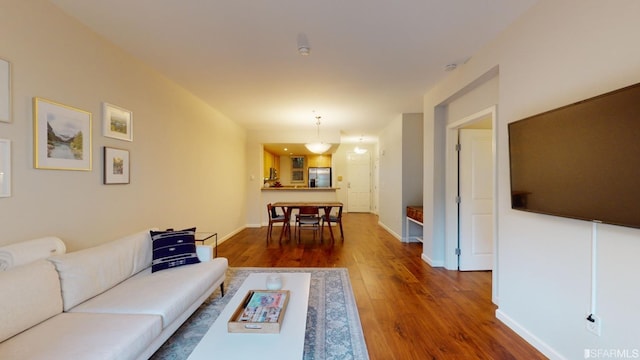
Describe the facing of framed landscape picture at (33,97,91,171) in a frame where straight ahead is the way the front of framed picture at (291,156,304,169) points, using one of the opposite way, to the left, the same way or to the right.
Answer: to the left

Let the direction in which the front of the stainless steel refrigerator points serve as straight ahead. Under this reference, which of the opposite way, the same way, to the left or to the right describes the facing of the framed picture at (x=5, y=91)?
to the left

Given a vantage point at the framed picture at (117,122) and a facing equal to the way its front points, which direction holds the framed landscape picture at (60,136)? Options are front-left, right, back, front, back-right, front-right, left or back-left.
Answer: right

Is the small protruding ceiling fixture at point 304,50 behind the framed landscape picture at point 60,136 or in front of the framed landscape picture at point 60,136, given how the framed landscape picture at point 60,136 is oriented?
in front

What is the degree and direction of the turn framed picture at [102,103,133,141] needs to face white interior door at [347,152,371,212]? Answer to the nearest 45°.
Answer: approximately 90° to its left

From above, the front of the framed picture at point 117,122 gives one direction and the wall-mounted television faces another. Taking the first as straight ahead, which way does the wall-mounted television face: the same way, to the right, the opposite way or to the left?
the opposite way

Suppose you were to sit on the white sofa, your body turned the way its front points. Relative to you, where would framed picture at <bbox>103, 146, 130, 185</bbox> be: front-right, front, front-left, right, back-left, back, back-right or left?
back-left

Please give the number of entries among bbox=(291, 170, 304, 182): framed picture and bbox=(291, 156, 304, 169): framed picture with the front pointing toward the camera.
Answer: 2

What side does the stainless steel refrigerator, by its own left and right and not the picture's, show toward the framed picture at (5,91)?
front

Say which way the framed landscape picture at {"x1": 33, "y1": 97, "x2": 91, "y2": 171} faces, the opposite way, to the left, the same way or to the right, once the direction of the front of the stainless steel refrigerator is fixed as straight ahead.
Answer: to the left

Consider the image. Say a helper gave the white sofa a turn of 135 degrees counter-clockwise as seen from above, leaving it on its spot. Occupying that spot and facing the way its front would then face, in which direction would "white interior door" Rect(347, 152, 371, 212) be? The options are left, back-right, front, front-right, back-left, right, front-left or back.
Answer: front-right

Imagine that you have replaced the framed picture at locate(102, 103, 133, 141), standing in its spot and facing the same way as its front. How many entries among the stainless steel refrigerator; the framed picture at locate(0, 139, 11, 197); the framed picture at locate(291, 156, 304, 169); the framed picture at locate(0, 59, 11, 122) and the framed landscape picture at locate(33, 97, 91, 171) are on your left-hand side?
2

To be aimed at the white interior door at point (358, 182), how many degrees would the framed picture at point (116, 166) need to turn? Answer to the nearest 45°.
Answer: approximately 90° to its left

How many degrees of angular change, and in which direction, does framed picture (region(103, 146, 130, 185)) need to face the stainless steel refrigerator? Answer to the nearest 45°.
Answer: approximately 90° to its left
